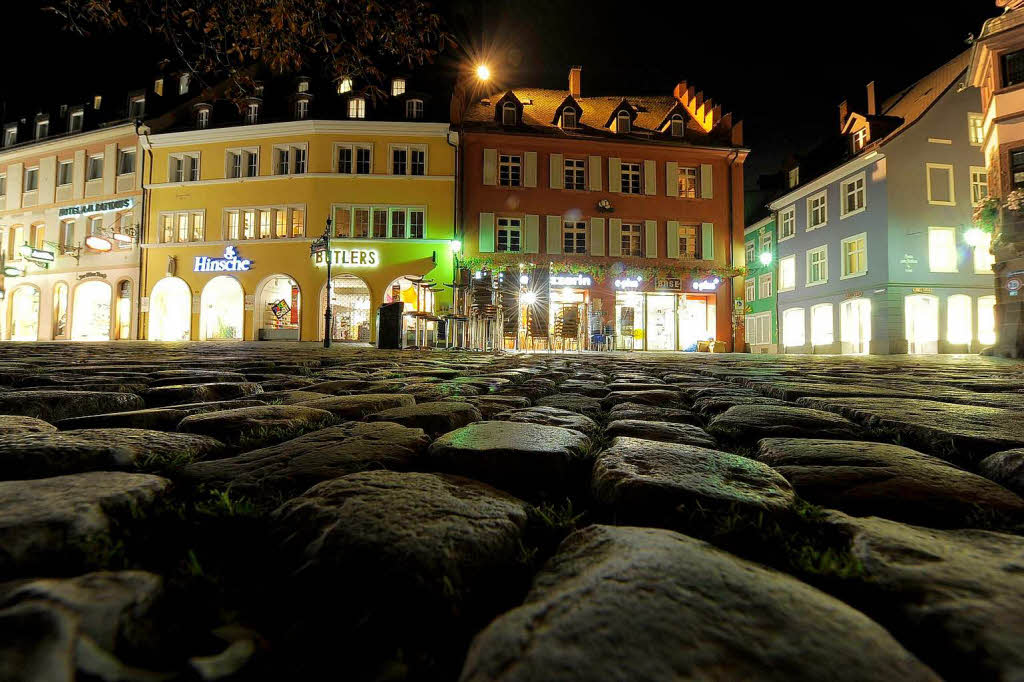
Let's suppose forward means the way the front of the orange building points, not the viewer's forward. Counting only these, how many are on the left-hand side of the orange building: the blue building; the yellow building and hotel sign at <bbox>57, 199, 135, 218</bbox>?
1

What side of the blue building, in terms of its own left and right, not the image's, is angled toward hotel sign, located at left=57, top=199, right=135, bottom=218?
front

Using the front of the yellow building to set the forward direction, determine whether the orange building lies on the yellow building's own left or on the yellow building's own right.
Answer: on the yellow building's own left

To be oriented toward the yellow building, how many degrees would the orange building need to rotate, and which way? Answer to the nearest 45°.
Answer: approximately 90° to its right

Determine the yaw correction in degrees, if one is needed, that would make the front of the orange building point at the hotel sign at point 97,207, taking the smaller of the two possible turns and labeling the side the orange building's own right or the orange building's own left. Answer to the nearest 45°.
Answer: approximately 90° to the orange building's own right

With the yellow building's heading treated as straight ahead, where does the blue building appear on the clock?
The blue building is roughly at 10 o'clock from the yellow building.

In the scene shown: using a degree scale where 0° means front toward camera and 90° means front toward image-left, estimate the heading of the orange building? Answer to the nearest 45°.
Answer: approximately 0°

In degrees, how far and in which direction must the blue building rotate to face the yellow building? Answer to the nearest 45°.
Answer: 0° — it already faces it

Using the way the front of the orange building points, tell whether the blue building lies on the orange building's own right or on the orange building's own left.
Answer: on the orange building's own left

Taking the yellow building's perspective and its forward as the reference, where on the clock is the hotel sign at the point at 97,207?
The hotel sign is roughly at 4 o'clock from the yellow building.

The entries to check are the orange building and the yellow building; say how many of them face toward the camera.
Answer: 2

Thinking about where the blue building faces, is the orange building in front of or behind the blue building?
in front
